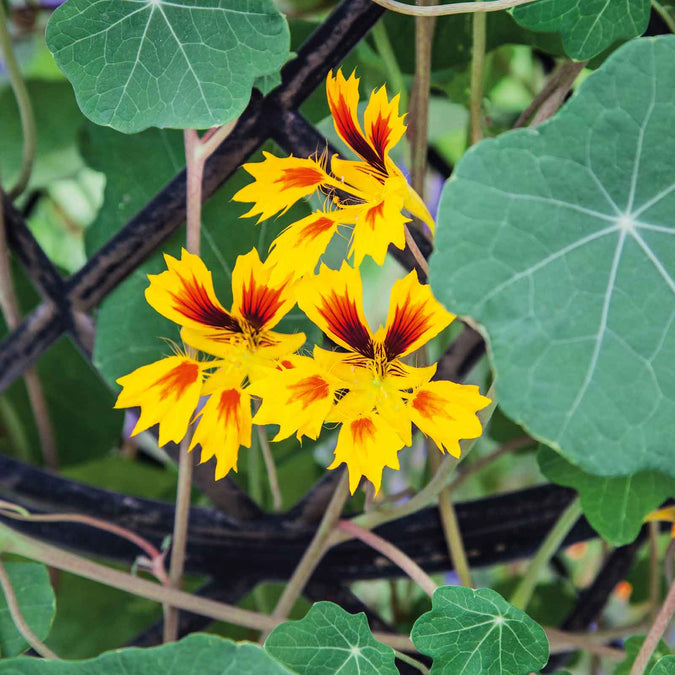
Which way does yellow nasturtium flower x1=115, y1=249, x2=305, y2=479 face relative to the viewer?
toward the camera

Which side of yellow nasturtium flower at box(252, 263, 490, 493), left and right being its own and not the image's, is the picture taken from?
front

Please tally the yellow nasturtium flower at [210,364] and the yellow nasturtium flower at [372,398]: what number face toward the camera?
2

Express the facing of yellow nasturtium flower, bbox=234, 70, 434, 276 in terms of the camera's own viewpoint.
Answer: facing the viewer and to the left of the viewer
